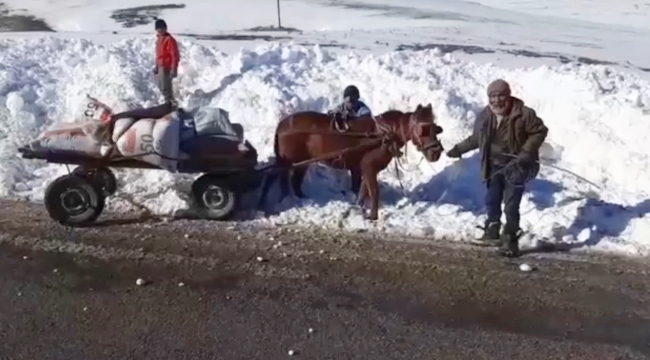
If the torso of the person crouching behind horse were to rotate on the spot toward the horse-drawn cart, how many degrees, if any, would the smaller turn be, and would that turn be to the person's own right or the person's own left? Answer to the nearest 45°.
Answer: approximately 90° to the person's own right

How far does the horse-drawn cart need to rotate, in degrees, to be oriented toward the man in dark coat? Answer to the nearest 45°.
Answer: approximately 45° to its right

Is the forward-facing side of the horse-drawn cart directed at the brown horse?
yes

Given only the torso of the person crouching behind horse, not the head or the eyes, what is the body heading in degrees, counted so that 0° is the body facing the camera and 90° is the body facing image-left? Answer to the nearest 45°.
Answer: approximately 0°

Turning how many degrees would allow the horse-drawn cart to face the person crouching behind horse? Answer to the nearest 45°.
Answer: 0° — it already faces them

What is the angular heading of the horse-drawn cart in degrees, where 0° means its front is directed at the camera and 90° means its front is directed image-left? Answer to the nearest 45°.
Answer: approximately 270°

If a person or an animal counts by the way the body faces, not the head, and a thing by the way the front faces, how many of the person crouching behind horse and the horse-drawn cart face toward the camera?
1

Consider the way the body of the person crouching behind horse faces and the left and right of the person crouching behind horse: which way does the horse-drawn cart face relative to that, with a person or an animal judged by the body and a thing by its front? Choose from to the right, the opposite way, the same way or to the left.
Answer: to the left
